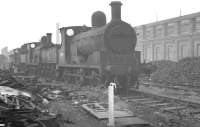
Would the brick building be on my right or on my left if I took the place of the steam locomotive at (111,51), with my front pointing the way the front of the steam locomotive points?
on my left

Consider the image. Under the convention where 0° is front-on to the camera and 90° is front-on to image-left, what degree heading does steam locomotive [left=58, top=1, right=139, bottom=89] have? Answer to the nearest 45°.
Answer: approximately 315°
